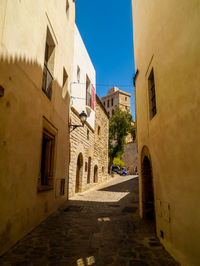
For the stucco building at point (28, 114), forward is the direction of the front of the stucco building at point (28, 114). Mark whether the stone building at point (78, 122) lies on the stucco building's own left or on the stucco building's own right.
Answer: on the stucco building's own left

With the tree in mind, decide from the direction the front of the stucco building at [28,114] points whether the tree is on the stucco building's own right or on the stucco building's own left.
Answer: on the stucco building's own left

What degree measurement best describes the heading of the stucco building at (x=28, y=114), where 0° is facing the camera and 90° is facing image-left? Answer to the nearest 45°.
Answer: approximately 270°
